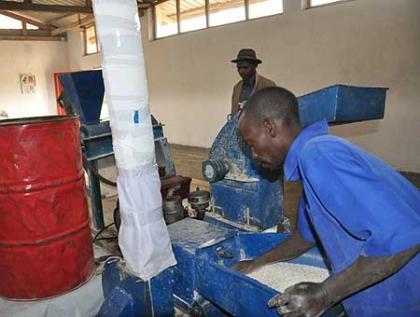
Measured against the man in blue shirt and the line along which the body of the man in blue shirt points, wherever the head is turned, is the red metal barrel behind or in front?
in front

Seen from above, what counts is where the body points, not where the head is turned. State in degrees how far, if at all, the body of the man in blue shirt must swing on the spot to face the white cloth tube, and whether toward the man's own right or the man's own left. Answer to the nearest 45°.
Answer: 0° — they already face it

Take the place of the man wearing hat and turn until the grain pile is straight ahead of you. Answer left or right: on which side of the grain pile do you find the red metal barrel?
right

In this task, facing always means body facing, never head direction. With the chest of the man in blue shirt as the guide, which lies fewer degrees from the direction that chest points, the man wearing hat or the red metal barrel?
the red metal barrel

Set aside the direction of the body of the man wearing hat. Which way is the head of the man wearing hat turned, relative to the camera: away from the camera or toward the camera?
toward the camera

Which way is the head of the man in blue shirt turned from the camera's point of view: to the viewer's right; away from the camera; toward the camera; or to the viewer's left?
to the viewer's left

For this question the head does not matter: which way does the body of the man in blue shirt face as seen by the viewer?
to the viewer's left

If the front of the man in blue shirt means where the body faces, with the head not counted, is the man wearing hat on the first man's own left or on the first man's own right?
on the first man's own right
